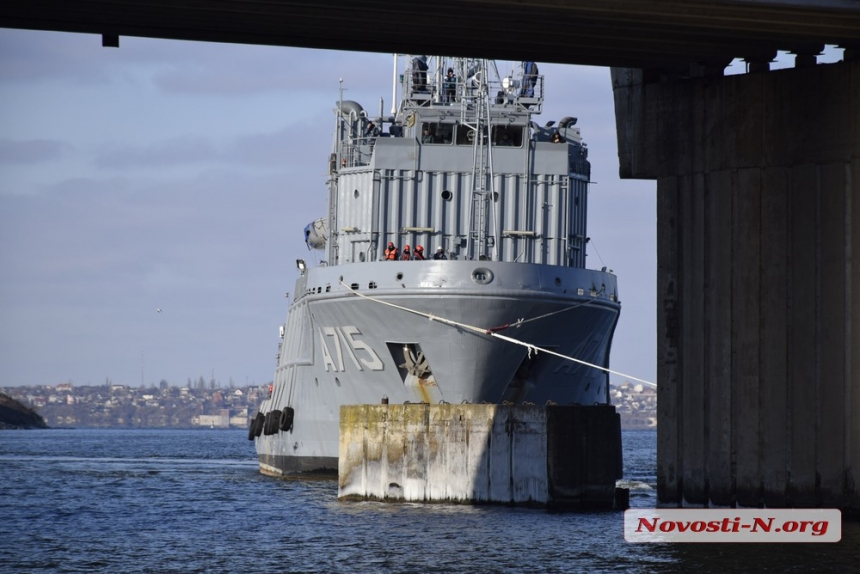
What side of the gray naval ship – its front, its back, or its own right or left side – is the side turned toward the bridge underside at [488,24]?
front

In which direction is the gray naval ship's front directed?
toward the camera

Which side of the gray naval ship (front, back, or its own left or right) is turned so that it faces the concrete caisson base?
front

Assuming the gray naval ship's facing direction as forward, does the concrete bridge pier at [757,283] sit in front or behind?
in front
